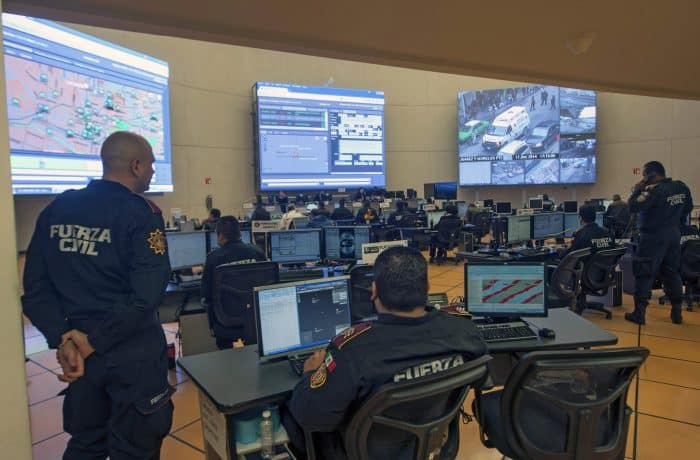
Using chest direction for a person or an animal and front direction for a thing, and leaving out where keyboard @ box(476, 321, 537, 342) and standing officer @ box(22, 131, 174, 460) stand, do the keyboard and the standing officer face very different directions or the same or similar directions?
very different directions

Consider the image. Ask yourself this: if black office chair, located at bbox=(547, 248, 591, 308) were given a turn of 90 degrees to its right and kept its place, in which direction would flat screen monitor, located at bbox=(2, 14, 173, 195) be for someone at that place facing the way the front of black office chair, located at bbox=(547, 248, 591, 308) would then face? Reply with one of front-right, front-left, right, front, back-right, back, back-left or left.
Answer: back-left

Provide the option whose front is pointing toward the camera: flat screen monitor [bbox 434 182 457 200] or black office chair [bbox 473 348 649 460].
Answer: the flat screen monitor

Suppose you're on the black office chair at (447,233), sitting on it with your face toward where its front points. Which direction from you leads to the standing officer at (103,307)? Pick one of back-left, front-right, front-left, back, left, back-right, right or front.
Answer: back-left

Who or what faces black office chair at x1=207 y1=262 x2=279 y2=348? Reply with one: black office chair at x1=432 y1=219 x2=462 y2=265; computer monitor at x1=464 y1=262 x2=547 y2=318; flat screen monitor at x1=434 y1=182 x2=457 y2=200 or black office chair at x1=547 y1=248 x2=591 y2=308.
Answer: the flat screen monitor

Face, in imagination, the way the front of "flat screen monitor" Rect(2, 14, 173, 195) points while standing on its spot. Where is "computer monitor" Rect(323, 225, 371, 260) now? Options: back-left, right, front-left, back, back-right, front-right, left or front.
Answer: front

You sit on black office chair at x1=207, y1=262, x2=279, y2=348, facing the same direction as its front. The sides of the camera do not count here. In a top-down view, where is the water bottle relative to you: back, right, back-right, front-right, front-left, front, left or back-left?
back

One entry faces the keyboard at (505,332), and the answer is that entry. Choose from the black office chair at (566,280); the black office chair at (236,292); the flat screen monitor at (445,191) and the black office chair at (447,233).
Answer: the flat screen monitor

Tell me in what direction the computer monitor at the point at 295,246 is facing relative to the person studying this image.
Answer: facing the viewer

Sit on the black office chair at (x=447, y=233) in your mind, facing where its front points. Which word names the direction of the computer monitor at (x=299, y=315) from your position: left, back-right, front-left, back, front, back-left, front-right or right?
back-left

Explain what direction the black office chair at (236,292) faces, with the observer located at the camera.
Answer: facing away from the viewer

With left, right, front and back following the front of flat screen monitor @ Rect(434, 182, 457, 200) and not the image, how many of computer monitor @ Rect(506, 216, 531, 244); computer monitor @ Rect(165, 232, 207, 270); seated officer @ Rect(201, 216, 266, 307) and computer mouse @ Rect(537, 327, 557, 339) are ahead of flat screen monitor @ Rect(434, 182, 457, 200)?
4

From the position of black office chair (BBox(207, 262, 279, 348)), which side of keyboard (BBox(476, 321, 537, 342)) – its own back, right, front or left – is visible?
right

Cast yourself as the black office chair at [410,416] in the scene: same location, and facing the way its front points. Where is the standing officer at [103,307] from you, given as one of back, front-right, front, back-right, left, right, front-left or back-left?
front-left

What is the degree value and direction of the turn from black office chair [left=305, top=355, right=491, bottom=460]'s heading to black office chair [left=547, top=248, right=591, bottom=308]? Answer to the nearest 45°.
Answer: approximately 90° to its right

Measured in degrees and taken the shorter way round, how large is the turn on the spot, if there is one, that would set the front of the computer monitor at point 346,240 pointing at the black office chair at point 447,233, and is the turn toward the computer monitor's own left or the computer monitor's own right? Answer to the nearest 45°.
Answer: approximately 135° to the computer monitor's own left

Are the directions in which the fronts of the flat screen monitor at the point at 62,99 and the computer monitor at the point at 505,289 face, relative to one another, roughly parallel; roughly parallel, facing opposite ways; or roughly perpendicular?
roughly perpendicular

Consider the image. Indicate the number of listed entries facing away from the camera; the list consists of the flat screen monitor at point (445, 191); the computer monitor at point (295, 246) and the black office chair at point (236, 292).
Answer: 1

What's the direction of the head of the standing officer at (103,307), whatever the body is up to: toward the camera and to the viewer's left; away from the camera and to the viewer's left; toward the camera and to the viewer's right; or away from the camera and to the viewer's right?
away from the camera and to the viewer's right

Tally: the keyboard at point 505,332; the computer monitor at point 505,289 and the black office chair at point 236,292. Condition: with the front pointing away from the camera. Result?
1

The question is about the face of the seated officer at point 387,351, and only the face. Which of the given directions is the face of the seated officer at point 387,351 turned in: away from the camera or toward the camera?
away from the camera

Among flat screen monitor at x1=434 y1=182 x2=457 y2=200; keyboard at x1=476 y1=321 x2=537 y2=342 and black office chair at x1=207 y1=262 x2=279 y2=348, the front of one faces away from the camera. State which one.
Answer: the black office chair
